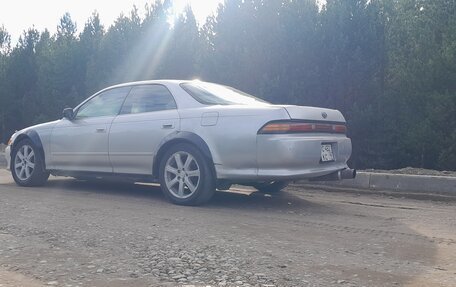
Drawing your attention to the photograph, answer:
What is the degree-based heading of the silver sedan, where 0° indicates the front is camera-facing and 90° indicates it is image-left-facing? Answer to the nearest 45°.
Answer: approximately 135°
